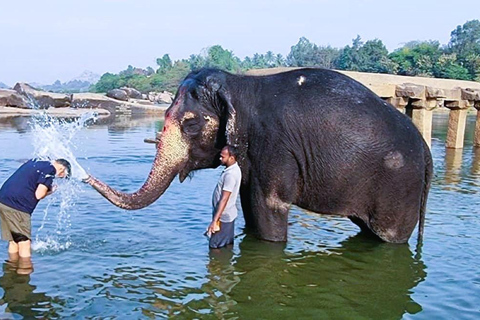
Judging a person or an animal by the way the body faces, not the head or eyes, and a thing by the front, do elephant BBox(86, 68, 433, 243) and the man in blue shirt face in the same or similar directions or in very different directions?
very different directions

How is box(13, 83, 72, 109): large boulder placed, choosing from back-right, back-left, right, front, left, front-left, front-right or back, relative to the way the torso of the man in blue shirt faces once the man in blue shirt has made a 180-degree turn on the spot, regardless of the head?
right

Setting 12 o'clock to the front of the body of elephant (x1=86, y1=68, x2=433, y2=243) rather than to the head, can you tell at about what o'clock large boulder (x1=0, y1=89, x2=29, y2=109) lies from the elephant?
The large boulder is roughly at 2 o'clock from the elephant.

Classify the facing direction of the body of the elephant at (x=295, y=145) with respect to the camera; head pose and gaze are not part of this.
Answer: to the viewer's left

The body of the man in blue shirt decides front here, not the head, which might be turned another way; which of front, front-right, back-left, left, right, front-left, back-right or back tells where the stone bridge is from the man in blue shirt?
front-left

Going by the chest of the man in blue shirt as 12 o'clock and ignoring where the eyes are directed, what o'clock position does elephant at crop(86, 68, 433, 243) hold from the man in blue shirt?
The elephant is roughly at 12 o'clock from the man in blue shirt.

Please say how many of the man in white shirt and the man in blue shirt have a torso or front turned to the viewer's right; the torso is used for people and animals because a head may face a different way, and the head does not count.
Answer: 1

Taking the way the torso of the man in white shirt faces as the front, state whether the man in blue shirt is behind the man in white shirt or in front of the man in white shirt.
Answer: in front

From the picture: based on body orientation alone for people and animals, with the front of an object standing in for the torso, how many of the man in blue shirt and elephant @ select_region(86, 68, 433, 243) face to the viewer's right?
1
